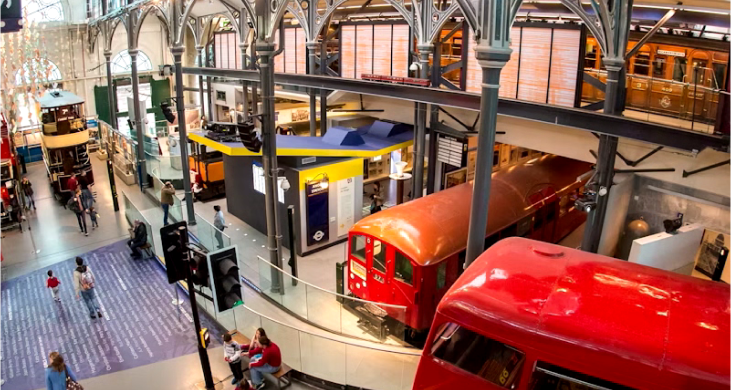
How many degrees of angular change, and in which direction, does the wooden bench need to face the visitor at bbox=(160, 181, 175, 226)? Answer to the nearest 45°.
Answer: approximately 135° to its right

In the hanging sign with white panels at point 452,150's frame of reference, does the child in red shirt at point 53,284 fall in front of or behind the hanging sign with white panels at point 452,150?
in front

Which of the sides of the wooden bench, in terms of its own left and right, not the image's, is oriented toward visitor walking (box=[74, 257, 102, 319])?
right

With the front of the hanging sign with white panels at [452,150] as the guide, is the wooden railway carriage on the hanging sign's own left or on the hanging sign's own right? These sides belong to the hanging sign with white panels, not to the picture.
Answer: on the hanging sign's own left

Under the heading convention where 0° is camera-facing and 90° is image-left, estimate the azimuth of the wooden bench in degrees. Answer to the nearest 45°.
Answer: approximately 45°

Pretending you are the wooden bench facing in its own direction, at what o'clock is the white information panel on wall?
The white information panel on wall is roughly at 5 o'clock from the wooden bench.

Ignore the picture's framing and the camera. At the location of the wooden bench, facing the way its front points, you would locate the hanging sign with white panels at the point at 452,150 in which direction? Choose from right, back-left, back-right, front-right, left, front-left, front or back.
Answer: back

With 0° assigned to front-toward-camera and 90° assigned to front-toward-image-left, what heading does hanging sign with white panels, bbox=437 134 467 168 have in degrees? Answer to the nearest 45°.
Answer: approximately 45°

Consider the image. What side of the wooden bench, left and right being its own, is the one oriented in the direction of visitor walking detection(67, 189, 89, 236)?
right
